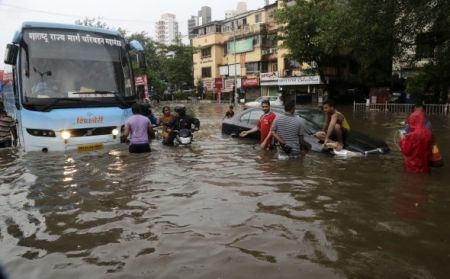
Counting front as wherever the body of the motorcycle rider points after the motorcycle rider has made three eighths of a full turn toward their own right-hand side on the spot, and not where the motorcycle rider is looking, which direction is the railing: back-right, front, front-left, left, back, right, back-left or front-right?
right

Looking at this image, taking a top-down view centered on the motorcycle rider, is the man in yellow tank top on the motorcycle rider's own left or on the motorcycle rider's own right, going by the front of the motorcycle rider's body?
on the motorcycle rider's own left

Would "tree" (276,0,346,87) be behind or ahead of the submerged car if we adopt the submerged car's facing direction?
behind

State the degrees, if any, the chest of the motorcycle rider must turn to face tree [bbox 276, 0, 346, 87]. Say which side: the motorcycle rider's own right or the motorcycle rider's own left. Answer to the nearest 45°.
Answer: approximately 135° to the motorcycle rider's own left

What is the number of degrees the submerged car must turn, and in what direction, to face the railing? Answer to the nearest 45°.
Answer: approximately 135° to its left
